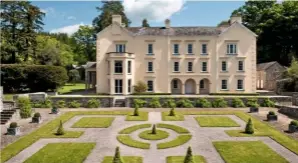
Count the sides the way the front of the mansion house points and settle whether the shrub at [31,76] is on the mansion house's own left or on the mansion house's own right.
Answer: on the mansion house's own right

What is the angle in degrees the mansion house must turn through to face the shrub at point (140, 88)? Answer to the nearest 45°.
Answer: approximately 90° to its right

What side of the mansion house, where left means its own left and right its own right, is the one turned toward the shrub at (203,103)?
front

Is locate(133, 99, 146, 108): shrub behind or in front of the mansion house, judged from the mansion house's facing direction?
in front

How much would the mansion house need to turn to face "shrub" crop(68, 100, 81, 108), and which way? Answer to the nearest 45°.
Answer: approximately 45° to its right

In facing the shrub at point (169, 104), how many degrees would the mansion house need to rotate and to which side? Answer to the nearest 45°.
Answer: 0° — it already faces it

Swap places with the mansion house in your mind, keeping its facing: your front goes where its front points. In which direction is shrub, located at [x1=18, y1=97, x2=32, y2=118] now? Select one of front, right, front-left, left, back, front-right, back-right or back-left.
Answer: front-right

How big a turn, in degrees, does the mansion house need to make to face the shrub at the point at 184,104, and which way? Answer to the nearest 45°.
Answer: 0° — it already faces it

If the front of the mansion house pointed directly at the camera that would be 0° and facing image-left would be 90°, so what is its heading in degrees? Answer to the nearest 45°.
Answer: approximately 0°

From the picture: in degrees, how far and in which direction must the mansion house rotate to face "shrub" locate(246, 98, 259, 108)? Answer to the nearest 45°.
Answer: approximately 45° to its left

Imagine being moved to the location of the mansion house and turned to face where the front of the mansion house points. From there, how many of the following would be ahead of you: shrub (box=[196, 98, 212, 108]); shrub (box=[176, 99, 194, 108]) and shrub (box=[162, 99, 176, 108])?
3

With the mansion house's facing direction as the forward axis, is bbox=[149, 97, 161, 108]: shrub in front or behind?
in front
